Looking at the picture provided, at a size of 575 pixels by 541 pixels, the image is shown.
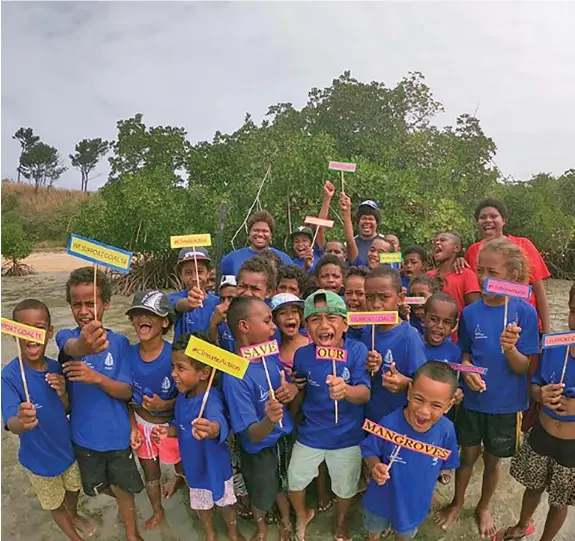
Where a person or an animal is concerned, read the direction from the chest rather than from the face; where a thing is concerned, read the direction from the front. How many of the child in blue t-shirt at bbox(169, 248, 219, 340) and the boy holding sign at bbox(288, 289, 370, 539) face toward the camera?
2

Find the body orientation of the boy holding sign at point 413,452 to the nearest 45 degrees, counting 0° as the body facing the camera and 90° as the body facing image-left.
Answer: approximately 0°

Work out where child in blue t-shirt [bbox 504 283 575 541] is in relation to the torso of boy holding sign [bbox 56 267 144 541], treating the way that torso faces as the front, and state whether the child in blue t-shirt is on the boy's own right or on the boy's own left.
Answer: on the boy's own left

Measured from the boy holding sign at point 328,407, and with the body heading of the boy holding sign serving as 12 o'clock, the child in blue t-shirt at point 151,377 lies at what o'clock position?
The child in blue t-shirt is roughly at 3 o'clock from the boy holding sign.
